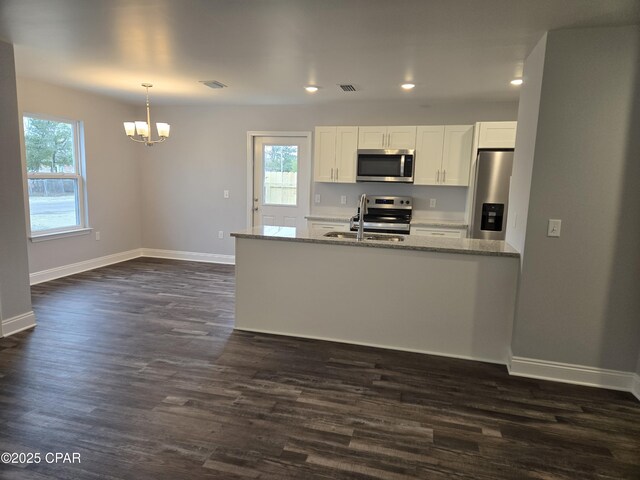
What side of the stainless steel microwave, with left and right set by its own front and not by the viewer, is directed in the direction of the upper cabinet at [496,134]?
left

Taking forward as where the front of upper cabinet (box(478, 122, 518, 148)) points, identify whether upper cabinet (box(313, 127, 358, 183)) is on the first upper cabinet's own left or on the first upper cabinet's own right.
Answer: on the first upper cabinet's own right

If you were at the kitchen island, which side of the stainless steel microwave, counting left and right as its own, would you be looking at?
front

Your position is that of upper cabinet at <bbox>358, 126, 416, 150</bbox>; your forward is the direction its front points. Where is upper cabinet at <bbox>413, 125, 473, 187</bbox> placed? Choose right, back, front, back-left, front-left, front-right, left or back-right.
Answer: left

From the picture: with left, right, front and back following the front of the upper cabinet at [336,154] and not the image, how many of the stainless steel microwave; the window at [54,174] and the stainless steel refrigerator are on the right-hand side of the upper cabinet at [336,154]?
1

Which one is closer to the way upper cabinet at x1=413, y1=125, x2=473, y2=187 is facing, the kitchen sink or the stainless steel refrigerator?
the kitchen sink

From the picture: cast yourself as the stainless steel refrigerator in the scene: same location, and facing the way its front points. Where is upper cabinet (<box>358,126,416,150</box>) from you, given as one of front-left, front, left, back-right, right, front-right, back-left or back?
right
